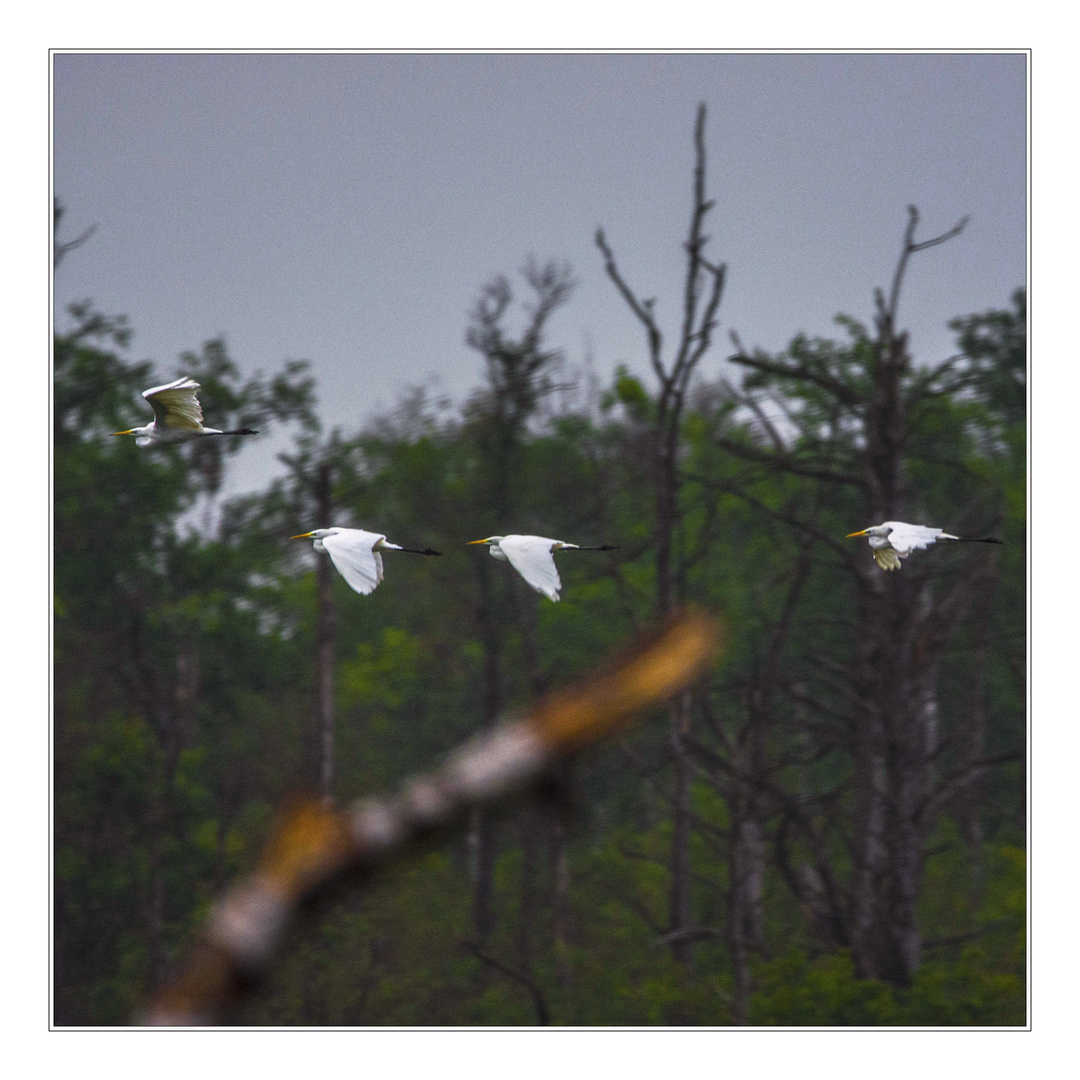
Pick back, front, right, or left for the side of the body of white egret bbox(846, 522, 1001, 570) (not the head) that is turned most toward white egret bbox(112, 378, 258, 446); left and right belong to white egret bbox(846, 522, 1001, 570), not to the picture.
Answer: front

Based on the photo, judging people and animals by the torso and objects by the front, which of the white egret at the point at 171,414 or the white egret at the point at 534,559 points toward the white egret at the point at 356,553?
the white egret at the point at 534,559

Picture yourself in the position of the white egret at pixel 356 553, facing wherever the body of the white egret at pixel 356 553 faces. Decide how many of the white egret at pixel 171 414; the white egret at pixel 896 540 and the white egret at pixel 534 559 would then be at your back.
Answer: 2

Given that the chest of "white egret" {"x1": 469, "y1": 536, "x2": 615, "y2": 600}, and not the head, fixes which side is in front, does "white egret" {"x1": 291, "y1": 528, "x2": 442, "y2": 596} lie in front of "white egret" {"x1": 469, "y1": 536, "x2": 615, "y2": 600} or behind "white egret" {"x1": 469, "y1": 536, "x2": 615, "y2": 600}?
in front

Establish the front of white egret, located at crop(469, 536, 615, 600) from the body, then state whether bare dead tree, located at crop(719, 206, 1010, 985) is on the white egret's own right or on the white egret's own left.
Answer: on the white egret's own right

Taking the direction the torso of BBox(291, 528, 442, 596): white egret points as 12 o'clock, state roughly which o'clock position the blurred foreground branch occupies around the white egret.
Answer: The blurred foreground branch is roughly at 9 o'clock from the white egret.

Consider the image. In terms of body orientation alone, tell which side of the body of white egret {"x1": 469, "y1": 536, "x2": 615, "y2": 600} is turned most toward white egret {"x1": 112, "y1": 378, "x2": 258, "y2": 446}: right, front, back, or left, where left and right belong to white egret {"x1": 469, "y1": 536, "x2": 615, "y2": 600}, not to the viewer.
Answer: front

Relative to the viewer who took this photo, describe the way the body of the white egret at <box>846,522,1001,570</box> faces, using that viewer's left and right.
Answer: facing to the left of the viewer

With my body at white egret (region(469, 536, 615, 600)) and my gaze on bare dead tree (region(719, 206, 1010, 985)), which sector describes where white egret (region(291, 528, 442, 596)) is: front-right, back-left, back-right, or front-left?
back-left

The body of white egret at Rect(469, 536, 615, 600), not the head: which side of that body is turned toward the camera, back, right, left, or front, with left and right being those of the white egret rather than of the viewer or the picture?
left

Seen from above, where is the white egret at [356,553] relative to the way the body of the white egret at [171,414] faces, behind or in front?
behind

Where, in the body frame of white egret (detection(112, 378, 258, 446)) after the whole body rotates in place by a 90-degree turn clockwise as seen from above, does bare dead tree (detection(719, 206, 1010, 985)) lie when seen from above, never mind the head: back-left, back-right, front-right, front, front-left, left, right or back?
front-right

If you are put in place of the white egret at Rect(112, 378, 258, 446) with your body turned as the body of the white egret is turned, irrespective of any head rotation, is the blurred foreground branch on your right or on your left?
on your left

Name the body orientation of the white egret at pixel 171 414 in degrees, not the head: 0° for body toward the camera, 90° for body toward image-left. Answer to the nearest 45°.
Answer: approximately 90°

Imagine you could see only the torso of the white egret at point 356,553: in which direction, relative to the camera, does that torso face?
to the viewer's left

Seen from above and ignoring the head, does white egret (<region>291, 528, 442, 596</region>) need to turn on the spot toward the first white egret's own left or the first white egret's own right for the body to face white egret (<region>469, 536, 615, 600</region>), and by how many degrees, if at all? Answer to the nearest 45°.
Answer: approximately 180°

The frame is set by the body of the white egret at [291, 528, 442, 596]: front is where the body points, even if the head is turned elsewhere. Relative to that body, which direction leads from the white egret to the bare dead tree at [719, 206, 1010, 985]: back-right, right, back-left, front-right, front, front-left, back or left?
back-right
